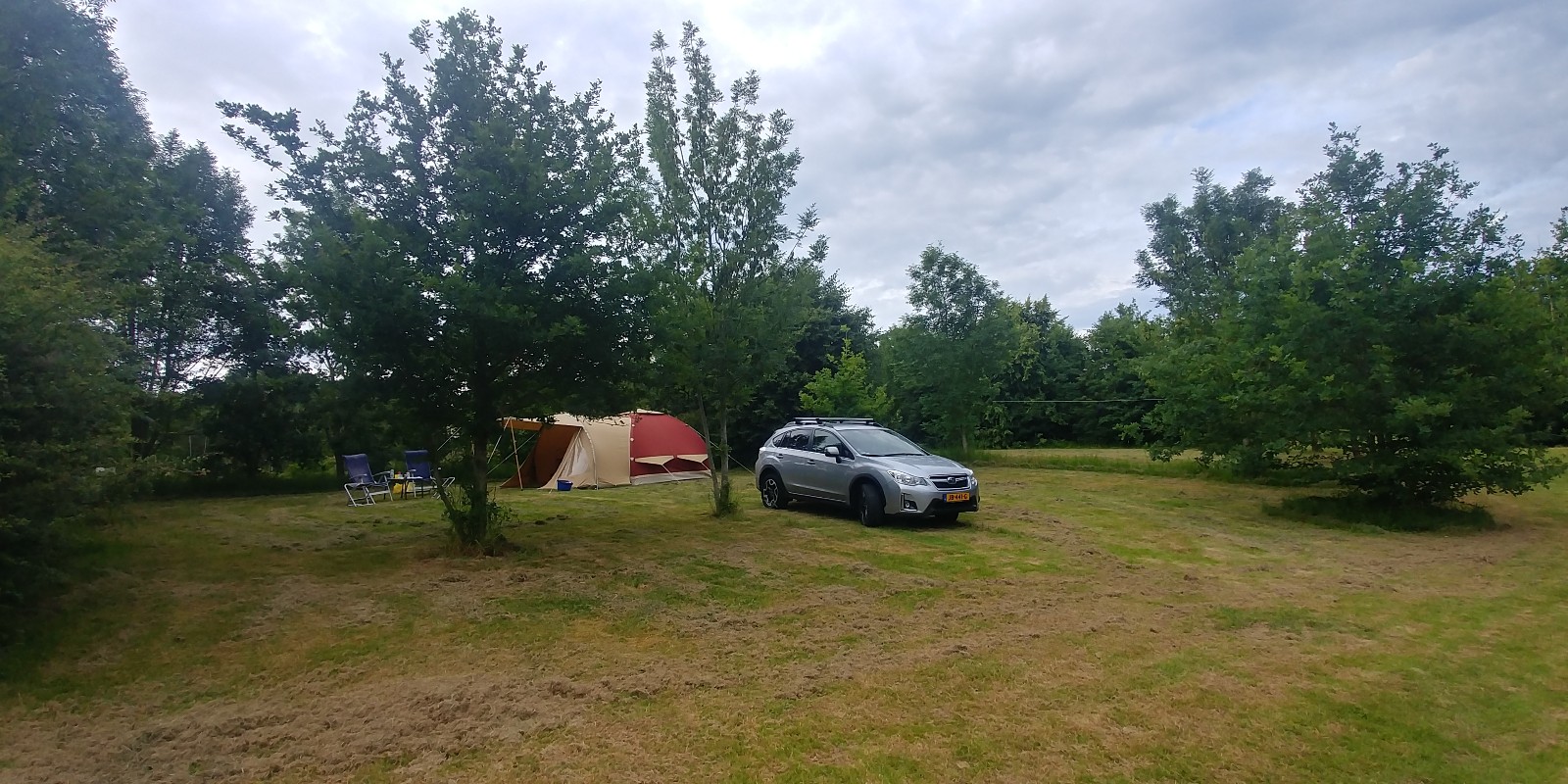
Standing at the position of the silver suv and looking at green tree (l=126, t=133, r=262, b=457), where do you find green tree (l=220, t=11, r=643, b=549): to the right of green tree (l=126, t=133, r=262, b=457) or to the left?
left

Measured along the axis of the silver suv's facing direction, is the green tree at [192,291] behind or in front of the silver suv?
behind

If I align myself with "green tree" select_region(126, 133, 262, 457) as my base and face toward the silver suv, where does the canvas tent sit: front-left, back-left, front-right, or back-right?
front-left

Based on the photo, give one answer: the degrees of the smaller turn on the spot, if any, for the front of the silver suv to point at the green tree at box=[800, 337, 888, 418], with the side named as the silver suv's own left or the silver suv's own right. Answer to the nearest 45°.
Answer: approximately 135° to the silver suv's own left

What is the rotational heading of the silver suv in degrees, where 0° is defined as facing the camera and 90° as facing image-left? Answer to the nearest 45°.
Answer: approximately 315°

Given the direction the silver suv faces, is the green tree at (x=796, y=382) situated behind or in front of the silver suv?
behind

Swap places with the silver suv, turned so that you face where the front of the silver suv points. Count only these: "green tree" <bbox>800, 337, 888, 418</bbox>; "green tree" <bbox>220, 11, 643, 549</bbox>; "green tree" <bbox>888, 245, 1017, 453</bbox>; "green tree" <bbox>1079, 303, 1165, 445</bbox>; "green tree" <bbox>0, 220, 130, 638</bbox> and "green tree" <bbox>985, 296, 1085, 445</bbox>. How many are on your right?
2

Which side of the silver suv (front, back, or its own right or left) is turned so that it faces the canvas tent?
back

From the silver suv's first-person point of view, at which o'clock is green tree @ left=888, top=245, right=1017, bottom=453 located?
The green tree is roughly at 8 o'clock from the silver suv.

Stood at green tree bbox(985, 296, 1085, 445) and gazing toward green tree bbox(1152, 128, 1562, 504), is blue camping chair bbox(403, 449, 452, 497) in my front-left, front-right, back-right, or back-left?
front-right

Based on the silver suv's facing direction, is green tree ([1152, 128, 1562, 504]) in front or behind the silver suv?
in front

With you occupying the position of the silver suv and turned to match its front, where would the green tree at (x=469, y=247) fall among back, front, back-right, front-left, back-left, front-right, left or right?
right
